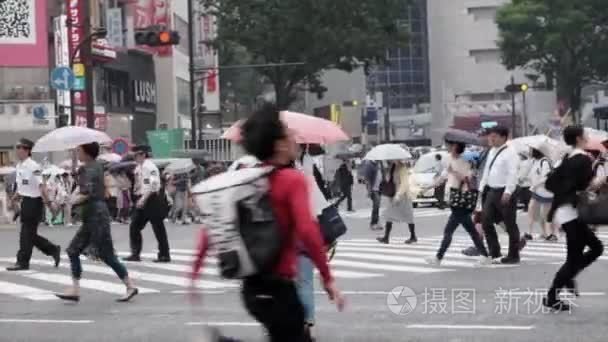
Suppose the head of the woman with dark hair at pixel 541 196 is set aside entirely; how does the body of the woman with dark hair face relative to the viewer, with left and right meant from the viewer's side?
facing to the left of the viewer

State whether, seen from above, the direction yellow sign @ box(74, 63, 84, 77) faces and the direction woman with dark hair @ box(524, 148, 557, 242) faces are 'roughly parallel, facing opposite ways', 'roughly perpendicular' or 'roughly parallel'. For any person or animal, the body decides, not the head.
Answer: roughly perpendicular

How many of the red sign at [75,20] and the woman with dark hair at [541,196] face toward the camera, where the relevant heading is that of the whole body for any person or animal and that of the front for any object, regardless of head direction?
1

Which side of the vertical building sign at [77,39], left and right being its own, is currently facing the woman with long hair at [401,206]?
front

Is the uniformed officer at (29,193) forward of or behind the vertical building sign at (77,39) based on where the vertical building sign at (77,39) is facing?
forward

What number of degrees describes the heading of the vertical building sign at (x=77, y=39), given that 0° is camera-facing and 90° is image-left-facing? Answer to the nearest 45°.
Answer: approximately 0°

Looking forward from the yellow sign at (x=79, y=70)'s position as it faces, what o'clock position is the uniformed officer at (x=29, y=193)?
The uniformed officer is roughly at 12 o'clock from the yellow sign.

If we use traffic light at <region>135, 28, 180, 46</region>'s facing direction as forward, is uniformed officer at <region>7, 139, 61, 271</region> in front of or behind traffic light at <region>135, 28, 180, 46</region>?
in front
